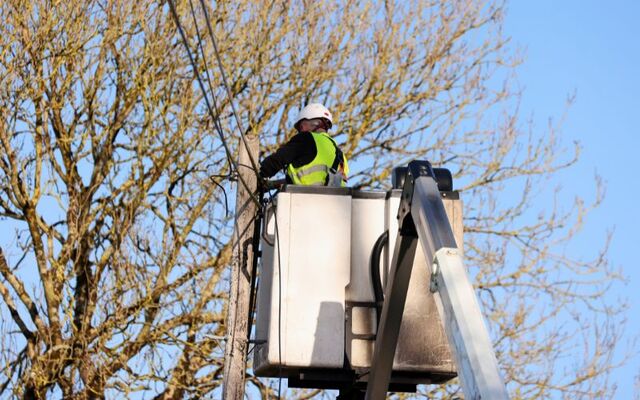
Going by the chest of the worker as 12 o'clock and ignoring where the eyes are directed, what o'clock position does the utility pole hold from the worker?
The utility pole is roughly at 12 o'clock from the worker.

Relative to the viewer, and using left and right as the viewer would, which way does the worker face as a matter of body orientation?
facing away from the viewer and to the left of the viewer
